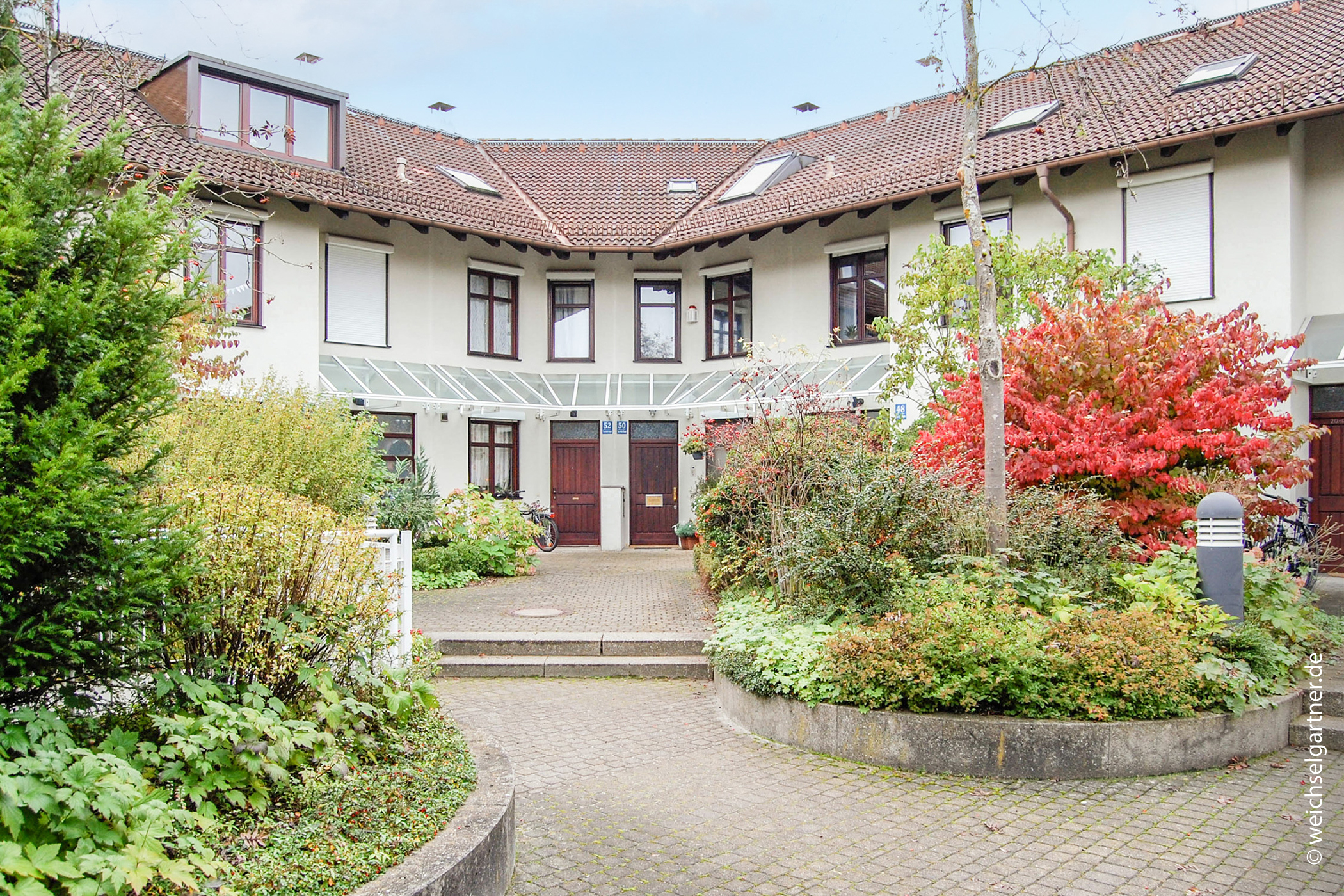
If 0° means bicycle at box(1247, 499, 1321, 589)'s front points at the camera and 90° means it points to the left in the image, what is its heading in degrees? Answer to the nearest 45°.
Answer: approximately 315°

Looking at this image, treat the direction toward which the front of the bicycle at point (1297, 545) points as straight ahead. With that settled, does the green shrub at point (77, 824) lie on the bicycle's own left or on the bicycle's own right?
on the bicycle's own right

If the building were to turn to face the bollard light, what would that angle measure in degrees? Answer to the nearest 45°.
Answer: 0° — it already faces it
